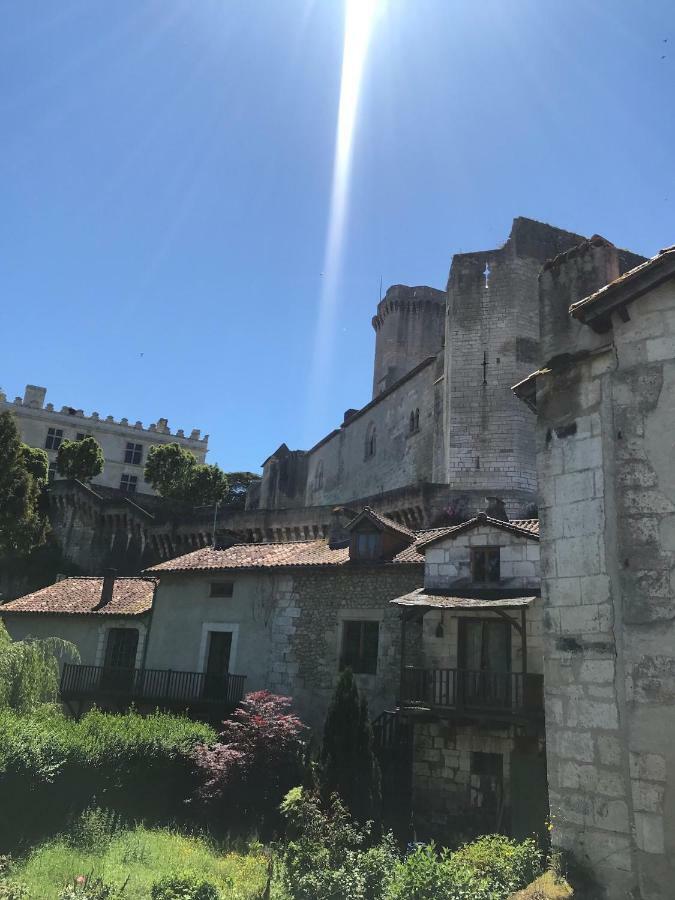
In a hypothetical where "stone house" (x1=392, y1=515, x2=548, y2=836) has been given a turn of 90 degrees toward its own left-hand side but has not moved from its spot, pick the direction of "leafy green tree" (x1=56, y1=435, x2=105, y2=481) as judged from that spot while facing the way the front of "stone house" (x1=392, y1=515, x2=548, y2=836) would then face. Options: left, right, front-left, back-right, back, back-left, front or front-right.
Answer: back-left

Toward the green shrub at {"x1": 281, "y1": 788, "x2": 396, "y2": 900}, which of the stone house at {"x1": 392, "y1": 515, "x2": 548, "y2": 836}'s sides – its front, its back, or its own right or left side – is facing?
front

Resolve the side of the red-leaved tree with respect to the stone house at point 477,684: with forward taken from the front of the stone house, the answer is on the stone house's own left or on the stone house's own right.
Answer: on the stone house's own right

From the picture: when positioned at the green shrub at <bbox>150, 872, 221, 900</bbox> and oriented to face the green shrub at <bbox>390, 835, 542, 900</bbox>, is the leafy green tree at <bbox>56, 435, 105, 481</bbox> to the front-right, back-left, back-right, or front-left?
back-left

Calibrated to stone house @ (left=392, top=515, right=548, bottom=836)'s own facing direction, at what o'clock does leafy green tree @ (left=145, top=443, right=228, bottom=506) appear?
The leafy green tree is roughly at 5 o'clock from the stone house.

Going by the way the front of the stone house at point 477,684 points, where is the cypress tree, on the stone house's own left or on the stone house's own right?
on the stone house's own right

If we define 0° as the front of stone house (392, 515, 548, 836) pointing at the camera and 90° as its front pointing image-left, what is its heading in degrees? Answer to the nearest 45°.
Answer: approximately 0°

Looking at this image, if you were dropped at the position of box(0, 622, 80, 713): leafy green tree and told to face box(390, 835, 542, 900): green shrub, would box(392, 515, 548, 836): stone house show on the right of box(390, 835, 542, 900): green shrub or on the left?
left

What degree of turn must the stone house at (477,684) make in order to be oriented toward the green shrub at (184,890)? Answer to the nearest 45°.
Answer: approximately 45° to its right

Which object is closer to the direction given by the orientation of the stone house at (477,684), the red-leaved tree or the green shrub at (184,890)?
the green shrub

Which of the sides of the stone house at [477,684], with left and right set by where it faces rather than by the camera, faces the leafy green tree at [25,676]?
right

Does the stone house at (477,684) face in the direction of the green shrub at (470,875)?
yes
